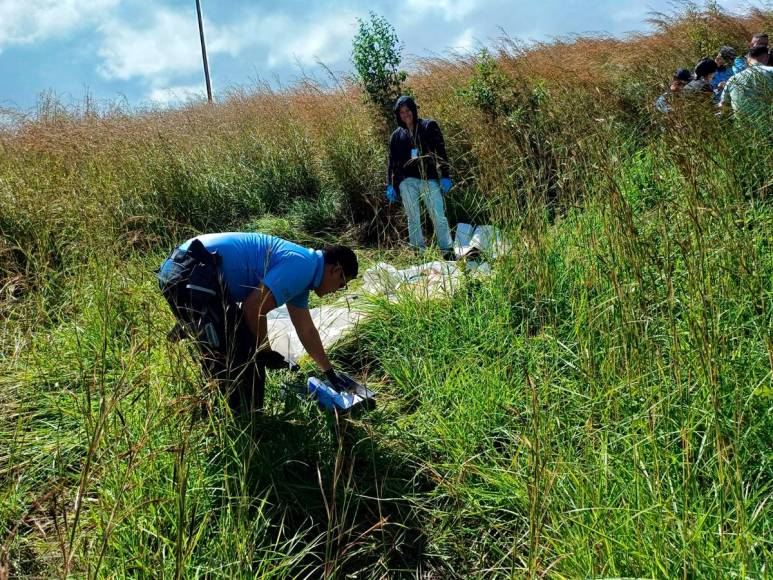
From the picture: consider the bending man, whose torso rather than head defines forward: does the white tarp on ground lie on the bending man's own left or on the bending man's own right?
on the bending man's own left

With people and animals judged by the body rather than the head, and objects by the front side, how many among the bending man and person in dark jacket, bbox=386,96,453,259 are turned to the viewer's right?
1

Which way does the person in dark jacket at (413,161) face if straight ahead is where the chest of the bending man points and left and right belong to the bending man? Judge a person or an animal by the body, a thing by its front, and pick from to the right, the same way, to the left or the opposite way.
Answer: to the right

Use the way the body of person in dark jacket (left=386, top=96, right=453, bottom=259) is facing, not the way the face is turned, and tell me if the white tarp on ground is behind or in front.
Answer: in front

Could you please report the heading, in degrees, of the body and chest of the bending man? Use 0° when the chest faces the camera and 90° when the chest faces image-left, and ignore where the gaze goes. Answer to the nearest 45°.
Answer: approximately 270°

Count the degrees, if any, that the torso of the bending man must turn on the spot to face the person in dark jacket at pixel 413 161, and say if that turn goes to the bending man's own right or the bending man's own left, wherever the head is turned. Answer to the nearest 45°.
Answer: approximately 45° to the bending man's own left

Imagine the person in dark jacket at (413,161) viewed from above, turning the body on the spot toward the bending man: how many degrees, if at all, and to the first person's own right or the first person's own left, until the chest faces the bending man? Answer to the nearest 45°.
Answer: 0° — they already face them
